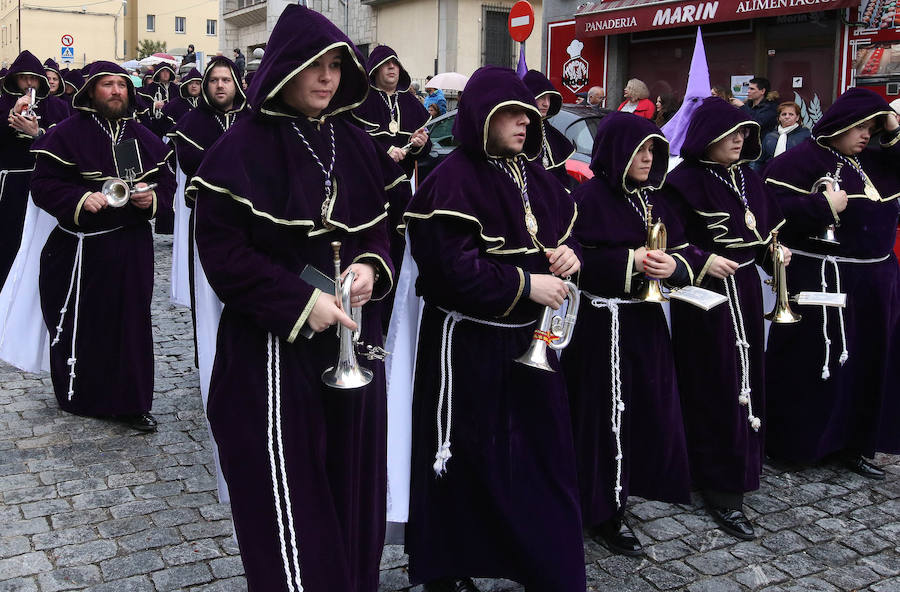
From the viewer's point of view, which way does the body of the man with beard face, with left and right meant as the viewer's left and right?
facing the viewer and to the right of the viewer

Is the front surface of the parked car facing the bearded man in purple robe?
no

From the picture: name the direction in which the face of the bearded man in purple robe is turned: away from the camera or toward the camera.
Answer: toward the camera

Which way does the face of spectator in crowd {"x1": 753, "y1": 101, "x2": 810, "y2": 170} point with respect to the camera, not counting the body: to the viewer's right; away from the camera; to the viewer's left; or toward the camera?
toward the camera

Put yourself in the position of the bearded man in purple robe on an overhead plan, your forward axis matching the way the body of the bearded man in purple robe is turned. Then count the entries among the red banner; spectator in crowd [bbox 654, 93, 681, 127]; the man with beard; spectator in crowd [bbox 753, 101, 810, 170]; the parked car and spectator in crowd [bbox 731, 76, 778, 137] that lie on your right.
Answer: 0

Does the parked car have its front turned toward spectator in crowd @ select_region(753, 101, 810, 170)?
no

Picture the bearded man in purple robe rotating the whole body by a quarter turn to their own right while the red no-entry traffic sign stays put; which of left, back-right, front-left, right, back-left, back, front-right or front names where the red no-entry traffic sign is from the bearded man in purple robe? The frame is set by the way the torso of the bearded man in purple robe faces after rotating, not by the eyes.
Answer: back

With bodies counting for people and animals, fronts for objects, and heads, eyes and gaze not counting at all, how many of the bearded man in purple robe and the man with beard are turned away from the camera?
0

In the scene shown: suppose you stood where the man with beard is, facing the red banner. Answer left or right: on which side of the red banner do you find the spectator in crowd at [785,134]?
right

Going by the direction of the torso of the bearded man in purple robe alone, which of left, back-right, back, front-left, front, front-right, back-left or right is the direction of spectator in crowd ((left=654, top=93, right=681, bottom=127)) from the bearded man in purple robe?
left

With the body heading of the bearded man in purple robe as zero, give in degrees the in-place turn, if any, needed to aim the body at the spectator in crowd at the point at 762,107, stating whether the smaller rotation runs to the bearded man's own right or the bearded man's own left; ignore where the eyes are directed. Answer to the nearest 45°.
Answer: approximately 90° to the bearded man's own left

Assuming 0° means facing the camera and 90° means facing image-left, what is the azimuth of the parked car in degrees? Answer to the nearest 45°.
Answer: approximately 135°

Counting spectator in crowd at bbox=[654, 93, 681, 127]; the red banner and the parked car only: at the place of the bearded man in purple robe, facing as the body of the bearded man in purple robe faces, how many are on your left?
3

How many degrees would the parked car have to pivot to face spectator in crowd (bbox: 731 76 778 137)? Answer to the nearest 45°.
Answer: approximately 135° to its right

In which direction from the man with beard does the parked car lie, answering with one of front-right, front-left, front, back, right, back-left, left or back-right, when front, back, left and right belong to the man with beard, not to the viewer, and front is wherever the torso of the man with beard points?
left

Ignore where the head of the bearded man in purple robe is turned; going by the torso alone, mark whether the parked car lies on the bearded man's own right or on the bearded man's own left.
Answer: on the bearded man's own left
